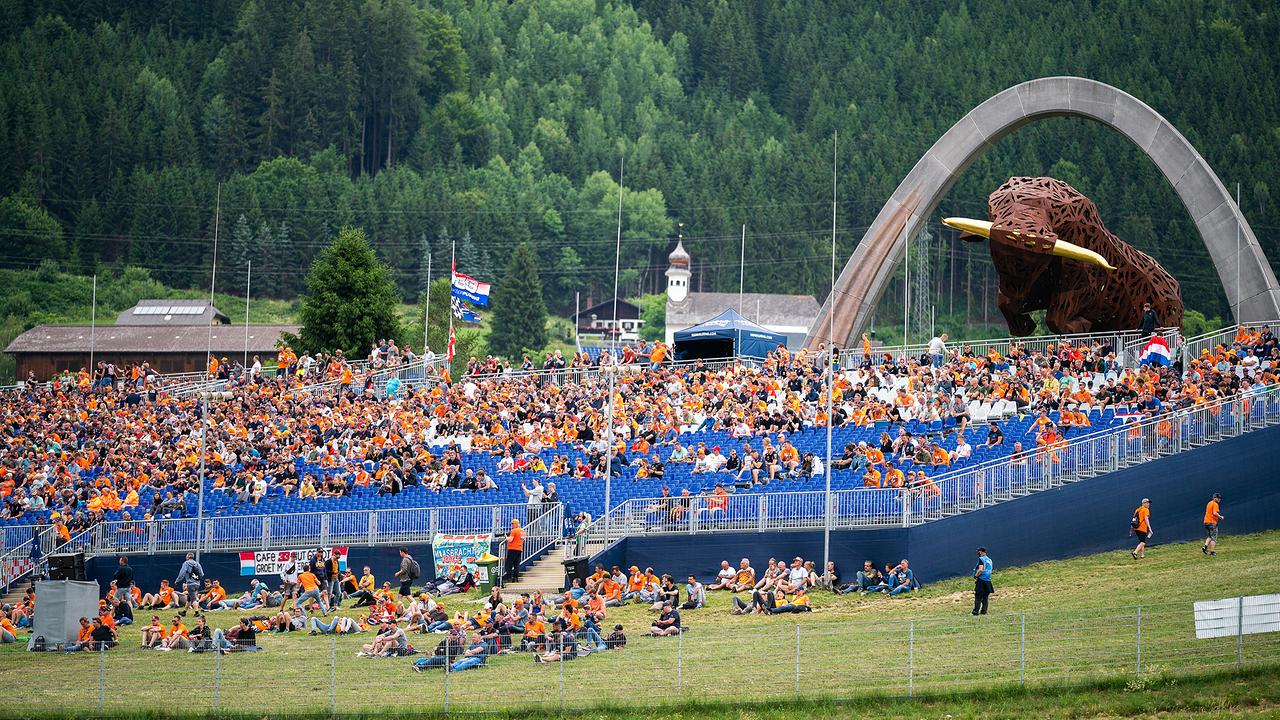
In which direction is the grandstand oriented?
toward the camera

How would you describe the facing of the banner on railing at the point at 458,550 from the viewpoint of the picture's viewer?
facing the viewer

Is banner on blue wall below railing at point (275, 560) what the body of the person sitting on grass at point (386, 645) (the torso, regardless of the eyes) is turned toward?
no

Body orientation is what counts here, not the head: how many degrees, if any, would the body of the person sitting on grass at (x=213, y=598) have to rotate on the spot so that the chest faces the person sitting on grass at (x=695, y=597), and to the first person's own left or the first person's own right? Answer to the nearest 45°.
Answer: approximately 90° to the first person's own left

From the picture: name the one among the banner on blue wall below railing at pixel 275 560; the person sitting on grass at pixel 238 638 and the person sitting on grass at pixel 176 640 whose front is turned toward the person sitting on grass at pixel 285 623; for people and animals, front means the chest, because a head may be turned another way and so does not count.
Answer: the banner on blue wall below railing

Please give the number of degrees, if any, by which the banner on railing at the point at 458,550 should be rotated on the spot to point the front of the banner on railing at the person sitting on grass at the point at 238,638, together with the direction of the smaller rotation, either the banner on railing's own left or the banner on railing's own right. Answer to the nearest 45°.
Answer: approximately 45° to the banner on railing's own right

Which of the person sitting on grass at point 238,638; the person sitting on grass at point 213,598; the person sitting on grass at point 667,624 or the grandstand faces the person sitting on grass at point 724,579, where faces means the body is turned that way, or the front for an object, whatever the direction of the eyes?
the grandstand

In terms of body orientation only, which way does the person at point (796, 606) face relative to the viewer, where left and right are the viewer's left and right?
facing the viewer and to the left of the viewer

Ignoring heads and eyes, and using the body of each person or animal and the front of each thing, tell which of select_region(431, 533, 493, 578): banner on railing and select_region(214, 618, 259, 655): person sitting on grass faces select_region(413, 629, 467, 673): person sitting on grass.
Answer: the banner on railing

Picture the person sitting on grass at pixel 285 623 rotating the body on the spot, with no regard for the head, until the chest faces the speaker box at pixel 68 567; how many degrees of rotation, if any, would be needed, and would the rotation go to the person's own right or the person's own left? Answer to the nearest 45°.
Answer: approximately 90° to the person's own right

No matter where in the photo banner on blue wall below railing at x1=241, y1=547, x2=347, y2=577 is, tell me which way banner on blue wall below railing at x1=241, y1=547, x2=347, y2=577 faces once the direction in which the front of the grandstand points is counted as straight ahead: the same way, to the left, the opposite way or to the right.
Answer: the same way

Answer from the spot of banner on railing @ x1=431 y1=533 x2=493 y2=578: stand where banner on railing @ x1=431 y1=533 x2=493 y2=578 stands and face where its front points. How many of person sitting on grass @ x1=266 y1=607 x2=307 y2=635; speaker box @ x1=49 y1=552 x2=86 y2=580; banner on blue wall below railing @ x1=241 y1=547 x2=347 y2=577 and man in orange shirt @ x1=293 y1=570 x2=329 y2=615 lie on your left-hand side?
0

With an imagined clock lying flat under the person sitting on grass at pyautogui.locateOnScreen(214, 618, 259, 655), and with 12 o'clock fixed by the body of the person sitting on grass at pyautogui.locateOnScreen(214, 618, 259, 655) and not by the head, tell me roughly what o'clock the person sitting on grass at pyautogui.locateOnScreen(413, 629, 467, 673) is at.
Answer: the person sitting on grass at pyautogui.locateOnScreen(413, 629, 467, 673) is roughly at 8 o'clock from the person sitting on grass at pyautogui.locateOnScreen(214, 618, 259, 655).

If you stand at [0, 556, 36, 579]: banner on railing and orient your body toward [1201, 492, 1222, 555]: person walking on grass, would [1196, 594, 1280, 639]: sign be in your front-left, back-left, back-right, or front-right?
front-right

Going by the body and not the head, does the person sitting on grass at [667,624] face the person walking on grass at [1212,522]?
no
